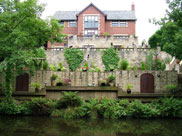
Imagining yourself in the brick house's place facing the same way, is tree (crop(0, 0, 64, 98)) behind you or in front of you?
in front

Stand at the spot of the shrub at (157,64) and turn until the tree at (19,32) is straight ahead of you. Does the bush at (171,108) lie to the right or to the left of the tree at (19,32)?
left

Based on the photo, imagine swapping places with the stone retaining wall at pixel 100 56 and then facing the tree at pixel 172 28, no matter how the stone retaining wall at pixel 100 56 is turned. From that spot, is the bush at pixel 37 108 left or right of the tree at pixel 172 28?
right

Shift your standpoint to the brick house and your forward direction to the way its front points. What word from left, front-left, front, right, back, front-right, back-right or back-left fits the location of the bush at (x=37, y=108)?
front

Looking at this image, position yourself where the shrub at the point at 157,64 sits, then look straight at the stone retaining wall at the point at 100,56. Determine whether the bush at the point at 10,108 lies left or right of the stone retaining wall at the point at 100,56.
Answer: left

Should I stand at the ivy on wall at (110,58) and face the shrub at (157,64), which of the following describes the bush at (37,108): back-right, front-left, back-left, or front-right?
back-right

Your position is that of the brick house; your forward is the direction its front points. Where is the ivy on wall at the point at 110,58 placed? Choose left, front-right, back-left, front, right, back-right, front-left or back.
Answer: front

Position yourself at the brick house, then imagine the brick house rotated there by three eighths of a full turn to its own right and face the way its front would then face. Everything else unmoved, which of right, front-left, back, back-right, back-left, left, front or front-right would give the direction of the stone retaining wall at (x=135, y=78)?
back-left

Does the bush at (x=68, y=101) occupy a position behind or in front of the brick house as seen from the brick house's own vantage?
in front

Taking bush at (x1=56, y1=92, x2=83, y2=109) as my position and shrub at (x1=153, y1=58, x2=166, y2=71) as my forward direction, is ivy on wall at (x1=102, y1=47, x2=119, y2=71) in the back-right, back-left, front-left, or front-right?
front-left

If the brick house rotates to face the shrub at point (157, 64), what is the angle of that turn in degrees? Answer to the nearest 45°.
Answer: approximately 45° to its left

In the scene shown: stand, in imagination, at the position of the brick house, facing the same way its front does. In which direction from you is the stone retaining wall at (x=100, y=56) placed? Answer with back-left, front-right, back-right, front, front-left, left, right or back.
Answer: front

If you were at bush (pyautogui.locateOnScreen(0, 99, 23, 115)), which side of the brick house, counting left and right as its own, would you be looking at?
front

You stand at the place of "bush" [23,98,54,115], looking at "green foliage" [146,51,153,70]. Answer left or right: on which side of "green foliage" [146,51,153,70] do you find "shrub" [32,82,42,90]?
left

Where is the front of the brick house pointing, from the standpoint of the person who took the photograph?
facing the viewer
